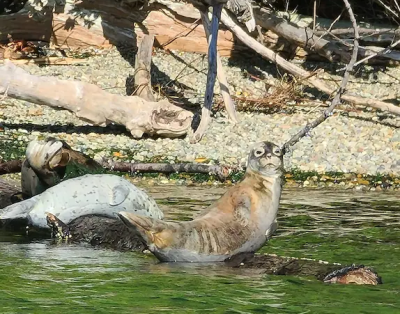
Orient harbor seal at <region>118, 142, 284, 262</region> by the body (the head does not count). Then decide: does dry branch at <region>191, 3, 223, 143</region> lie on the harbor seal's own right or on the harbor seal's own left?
on the harbor seal's own left

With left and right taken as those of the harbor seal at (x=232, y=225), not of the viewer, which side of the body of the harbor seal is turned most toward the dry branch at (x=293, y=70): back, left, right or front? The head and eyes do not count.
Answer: left

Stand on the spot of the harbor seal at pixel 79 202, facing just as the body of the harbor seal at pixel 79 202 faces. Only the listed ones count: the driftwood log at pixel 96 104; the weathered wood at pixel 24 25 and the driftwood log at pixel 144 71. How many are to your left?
3

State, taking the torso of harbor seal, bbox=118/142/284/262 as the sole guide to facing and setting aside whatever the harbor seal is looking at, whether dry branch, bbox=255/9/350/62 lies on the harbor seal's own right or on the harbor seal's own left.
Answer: on the harbor seal's own left

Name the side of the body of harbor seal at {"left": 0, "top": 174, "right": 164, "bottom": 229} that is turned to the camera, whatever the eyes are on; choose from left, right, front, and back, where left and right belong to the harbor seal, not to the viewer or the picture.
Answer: right

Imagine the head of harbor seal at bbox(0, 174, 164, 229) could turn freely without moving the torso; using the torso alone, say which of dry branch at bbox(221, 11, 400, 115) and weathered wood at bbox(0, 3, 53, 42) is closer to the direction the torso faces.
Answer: the dry branch

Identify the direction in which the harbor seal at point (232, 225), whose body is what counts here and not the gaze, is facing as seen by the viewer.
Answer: to the viewer's right
